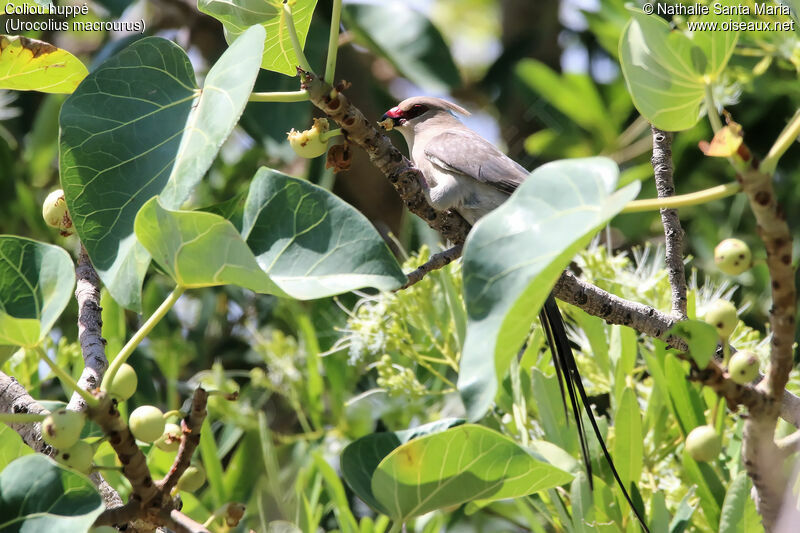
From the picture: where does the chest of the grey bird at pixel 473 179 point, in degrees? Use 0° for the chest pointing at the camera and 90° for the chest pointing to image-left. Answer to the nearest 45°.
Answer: approximately 90°

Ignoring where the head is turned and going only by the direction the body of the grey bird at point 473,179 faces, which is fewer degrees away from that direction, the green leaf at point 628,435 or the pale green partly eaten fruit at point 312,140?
the pale green partly eaten fruit

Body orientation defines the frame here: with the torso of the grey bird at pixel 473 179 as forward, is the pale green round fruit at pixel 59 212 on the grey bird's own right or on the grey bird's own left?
on the grey bird's own left

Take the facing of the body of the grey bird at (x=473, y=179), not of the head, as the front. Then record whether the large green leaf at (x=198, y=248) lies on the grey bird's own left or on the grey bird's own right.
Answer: on the grey bird's own left
